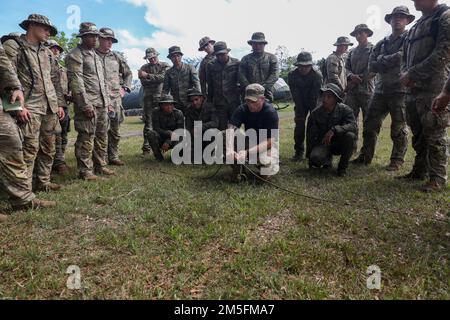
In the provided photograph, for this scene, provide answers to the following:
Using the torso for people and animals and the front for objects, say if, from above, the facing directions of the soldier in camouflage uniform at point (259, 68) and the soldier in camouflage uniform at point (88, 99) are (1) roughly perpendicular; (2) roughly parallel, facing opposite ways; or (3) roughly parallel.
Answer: roughly perpendicular

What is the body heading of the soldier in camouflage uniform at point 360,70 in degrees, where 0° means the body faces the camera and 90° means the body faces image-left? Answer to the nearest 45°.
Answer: approximately 45°

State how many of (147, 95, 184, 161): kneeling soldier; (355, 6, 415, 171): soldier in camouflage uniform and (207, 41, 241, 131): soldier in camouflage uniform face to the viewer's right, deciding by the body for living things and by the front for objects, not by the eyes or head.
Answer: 0

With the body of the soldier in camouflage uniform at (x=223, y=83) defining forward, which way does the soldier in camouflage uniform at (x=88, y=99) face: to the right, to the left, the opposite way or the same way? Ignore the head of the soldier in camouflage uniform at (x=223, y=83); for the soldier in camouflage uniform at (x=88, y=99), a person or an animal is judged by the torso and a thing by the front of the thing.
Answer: to the left

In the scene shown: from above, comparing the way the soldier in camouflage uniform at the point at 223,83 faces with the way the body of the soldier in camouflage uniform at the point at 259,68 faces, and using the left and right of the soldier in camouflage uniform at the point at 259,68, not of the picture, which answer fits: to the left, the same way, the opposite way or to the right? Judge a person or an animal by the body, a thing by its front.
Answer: the same way

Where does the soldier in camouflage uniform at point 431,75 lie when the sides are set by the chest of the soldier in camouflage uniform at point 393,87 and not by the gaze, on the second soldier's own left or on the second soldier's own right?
on the second soldier's own left

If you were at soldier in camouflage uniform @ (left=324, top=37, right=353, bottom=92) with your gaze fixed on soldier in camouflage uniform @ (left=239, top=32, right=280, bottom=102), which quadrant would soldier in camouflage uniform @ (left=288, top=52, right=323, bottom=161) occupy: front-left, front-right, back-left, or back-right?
front-left

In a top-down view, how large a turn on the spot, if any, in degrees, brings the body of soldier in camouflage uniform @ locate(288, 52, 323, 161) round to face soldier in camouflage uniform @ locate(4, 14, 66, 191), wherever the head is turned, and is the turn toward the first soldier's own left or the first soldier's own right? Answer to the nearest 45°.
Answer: approximately 45° to the first soldier's own right

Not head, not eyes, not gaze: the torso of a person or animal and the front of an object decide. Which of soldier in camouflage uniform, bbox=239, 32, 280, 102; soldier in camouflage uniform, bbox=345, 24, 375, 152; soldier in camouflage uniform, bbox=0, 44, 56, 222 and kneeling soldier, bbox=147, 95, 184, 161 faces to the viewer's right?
soldier in camouflage uniform, bbox=0, 44, 56, 222

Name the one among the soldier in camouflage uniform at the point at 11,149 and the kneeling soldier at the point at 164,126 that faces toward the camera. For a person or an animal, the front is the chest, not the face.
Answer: the kneeling soldier

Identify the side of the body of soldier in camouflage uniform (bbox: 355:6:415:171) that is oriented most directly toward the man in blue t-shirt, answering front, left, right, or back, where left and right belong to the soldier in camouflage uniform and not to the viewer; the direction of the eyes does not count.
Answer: front

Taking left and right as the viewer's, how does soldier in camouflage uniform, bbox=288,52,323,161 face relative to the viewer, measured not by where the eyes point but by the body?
facing the viewer

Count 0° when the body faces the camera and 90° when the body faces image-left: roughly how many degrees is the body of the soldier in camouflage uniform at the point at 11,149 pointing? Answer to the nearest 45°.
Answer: approximately 270°

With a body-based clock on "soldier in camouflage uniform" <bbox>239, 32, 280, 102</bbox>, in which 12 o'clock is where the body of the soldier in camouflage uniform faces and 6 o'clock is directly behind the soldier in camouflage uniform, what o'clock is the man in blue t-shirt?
The man in blue t-shirt is roughly at 12 o'clock from the soldier in camouflage uniform.

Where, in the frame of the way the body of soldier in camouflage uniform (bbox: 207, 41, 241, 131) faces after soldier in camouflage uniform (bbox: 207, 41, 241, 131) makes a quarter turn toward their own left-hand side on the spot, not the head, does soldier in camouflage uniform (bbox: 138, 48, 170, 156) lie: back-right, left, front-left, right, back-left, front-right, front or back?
back-left

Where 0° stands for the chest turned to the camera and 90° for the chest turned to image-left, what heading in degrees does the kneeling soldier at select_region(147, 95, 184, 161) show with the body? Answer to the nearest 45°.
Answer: approximately 0°

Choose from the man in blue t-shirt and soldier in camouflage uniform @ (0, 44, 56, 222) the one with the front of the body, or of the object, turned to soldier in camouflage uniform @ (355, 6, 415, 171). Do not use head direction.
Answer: soldier in camouflage uniform @ (0, 44, 56, 222)

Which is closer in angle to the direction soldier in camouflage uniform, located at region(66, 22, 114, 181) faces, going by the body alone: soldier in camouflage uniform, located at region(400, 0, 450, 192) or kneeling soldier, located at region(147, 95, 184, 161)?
the soldier in camouflage uniform

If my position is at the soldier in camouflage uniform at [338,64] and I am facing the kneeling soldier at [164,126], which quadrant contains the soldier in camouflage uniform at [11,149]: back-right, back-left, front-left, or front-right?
front-left
